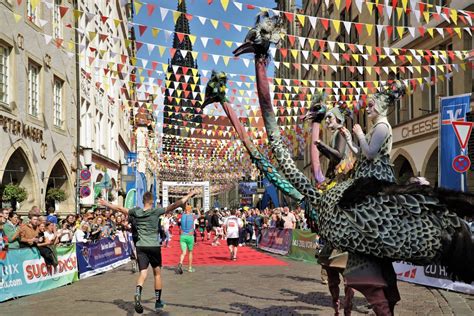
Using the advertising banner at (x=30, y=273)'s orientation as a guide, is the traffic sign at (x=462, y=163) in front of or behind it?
in front

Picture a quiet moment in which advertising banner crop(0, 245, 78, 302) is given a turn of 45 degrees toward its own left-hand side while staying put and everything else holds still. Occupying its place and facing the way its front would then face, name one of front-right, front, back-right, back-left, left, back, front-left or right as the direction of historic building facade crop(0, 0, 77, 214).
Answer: left

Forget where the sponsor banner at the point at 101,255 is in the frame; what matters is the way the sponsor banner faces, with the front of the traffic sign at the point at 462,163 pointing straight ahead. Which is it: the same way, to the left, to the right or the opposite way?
to the left

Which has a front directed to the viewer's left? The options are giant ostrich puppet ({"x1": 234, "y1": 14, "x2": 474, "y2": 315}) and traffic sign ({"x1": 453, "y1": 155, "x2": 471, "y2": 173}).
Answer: the giant ostrich puppet

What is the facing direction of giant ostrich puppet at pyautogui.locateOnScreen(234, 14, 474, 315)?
to the viewer's left

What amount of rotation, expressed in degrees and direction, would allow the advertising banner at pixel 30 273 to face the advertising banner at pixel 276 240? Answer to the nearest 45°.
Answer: approximately 90° to its left

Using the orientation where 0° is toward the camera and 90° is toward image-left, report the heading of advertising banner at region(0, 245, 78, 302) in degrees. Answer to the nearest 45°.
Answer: approximately 315°

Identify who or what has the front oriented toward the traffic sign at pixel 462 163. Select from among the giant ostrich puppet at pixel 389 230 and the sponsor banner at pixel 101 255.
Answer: the sponsor banner

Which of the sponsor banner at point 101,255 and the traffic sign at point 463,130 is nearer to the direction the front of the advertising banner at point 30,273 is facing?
the traffic sign

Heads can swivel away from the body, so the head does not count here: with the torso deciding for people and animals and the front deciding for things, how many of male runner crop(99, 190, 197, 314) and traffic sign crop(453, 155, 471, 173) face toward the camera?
1

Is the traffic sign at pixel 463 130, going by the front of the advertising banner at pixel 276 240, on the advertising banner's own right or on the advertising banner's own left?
on the advertising banner's own left

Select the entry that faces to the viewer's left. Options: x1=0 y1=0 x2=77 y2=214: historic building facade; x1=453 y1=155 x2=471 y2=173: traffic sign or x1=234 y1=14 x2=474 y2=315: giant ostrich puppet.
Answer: the giant ostrich puppet

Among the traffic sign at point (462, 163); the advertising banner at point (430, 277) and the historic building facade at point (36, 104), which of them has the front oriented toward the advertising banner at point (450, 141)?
the historic building facade

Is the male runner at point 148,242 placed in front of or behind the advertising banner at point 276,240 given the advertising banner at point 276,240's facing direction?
in front
